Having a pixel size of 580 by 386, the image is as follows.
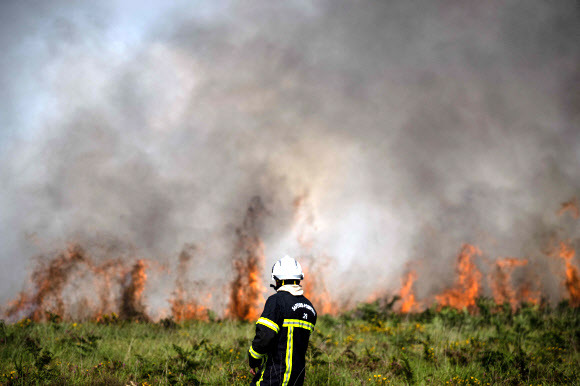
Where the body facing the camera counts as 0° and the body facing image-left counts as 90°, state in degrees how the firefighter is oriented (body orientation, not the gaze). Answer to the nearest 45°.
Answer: approximately 135°
